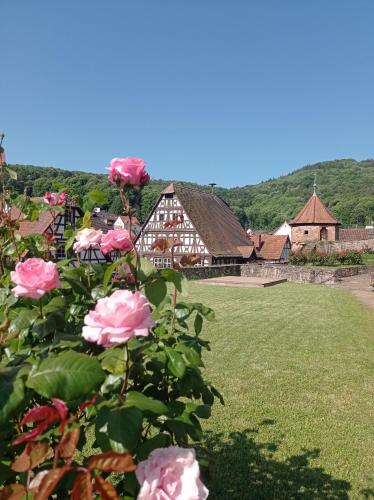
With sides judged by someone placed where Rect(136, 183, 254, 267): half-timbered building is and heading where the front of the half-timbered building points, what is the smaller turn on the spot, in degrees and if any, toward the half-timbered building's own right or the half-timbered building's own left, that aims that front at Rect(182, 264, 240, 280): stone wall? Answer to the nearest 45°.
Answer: approximately 45° to the half-timbered building's own left

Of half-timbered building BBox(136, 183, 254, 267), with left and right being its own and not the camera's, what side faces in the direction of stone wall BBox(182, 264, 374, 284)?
left

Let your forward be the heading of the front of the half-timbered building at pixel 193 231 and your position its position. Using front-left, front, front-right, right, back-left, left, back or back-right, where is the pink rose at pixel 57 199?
front-left

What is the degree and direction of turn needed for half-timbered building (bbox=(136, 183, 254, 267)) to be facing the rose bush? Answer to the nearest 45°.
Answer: approximately 45° to its left

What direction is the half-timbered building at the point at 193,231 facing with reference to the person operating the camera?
facing the viewer and to the left of the viewer
